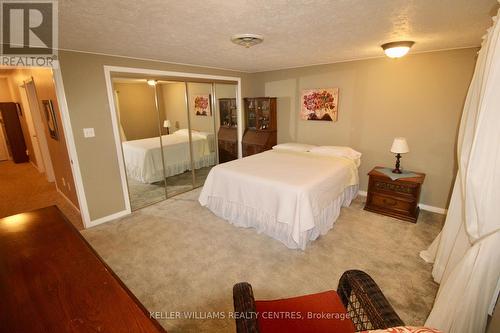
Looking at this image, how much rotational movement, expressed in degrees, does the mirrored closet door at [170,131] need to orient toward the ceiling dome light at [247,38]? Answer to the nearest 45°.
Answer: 0° — it already faces it

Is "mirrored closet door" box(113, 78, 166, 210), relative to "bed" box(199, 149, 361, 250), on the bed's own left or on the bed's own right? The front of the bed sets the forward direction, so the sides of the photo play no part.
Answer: on the bed's own right

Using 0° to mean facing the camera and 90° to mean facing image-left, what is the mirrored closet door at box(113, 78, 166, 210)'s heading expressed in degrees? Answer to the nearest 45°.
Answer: approximately 315°

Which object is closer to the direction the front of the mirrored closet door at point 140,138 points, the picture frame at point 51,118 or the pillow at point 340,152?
the pillow

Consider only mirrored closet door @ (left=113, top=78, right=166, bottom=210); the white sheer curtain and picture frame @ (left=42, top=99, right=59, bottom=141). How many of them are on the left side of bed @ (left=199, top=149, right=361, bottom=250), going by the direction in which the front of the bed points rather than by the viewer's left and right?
1

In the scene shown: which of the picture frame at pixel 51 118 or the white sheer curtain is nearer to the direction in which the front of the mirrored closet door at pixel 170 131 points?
the white sheer curtain

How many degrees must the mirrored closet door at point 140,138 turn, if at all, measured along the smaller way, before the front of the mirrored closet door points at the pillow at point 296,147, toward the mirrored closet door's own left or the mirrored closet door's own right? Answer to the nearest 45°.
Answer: approximately 45° to the mirrored closet door's own left

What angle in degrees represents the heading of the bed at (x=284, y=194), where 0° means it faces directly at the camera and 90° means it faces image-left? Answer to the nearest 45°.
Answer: approximately 45°
